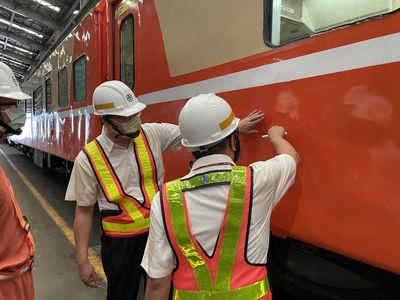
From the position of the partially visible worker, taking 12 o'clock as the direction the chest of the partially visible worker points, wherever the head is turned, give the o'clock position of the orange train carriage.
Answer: The orange train carriage is roughly at 1 o'clock from the partially visible worker.

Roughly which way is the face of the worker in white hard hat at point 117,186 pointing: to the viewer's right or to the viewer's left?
to the viewer's right

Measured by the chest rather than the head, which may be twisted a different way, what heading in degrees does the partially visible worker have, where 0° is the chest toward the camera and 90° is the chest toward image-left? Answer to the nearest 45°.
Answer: approximately 270°

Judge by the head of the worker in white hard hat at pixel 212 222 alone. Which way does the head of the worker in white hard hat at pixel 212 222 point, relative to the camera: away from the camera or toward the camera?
away from the camera
